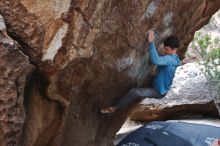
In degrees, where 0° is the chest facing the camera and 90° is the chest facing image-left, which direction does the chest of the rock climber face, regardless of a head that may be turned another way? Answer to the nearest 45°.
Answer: approximately 90°

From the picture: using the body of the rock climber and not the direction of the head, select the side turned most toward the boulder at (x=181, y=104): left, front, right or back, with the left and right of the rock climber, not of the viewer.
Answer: right
